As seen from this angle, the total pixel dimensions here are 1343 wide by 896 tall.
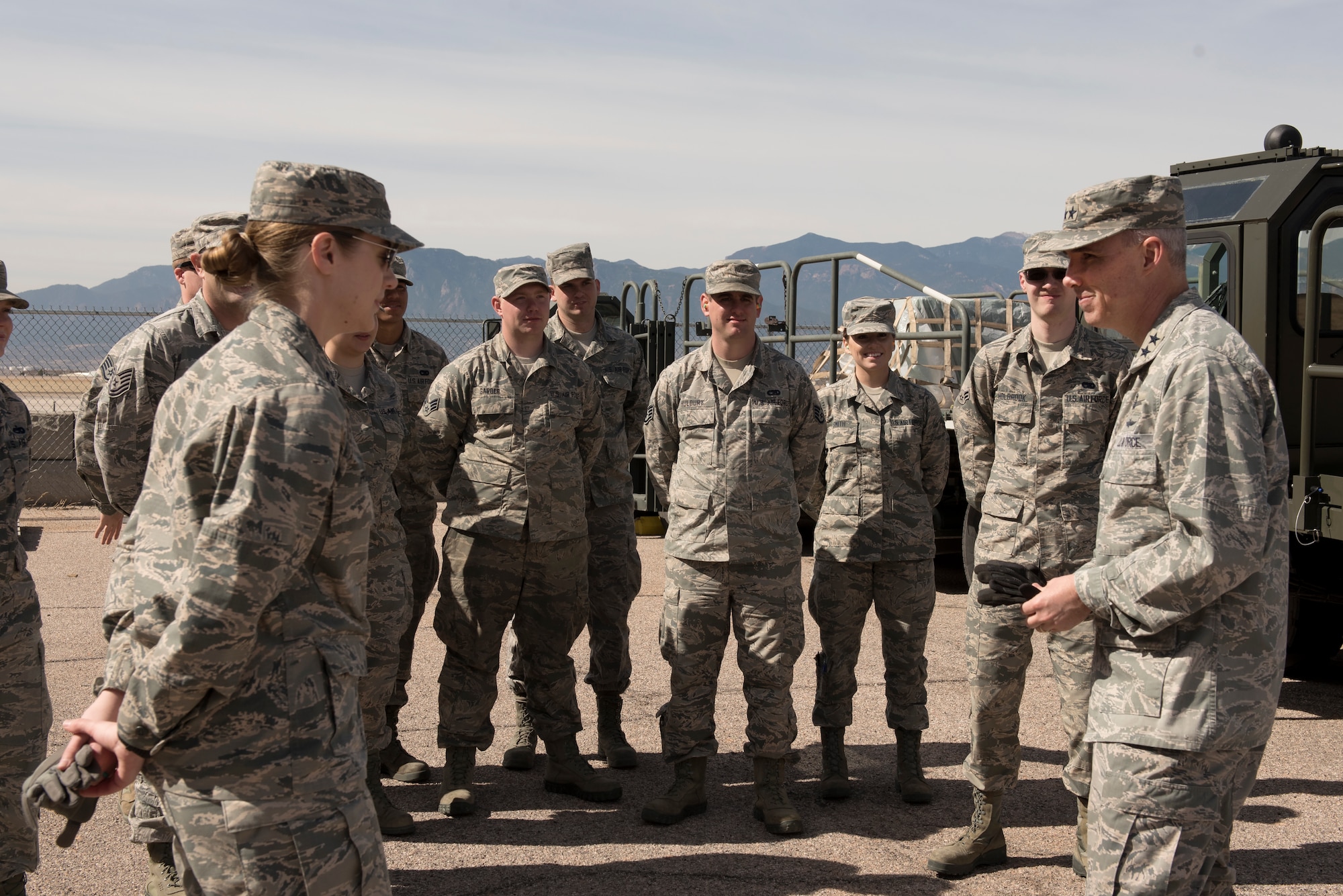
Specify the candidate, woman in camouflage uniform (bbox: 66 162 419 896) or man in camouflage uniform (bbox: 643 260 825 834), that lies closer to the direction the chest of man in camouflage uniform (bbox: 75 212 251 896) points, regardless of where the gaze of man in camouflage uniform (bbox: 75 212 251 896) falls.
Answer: the man in camouflage uniform

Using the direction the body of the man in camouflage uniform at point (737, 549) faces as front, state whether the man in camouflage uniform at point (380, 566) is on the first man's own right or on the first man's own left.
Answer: on the first man's own right

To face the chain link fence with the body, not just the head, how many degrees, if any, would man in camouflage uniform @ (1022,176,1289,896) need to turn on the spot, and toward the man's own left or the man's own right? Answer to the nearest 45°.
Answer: approximately 45° to the man's own right

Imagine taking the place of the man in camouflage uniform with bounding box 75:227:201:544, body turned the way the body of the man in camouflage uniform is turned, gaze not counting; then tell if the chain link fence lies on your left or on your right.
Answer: on your left

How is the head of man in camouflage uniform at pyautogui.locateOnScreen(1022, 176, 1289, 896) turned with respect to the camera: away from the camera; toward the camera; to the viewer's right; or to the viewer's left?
to the viewer's left

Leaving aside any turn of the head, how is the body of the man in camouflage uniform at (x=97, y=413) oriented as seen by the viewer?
to the viewer's right

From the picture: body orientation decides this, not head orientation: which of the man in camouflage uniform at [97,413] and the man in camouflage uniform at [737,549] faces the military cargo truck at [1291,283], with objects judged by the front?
the man in camouflage uniform at [97,413]

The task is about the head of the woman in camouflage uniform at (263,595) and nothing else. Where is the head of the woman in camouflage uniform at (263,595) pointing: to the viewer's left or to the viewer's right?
to the viewer's right

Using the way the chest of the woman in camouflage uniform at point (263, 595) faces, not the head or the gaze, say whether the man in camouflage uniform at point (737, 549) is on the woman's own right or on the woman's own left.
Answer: on the woman's own left

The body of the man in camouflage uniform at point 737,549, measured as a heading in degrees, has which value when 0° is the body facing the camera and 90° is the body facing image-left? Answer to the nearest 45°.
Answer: approximately 0°

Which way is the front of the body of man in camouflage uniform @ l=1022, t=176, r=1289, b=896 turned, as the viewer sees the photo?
to the viewer's left

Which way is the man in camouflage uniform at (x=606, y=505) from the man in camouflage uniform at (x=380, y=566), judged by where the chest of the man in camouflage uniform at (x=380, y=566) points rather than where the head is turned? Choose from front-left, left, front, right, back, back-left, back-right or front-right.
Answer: left

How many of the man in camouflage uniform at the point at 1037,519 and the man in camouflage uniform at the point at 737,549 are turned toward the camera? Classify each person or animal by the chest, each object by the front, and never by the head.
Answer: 2

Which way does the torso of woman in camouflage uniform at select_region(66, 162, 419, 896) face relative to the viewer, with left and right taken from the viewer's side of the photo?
facing to the right of the viewer

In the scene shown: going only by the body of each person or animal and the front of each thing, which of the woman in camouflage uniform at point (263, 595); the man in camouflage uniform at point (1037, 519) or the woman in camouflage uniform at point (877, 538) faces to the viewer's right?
the woman in camouflage uniform at point (263, 595)
